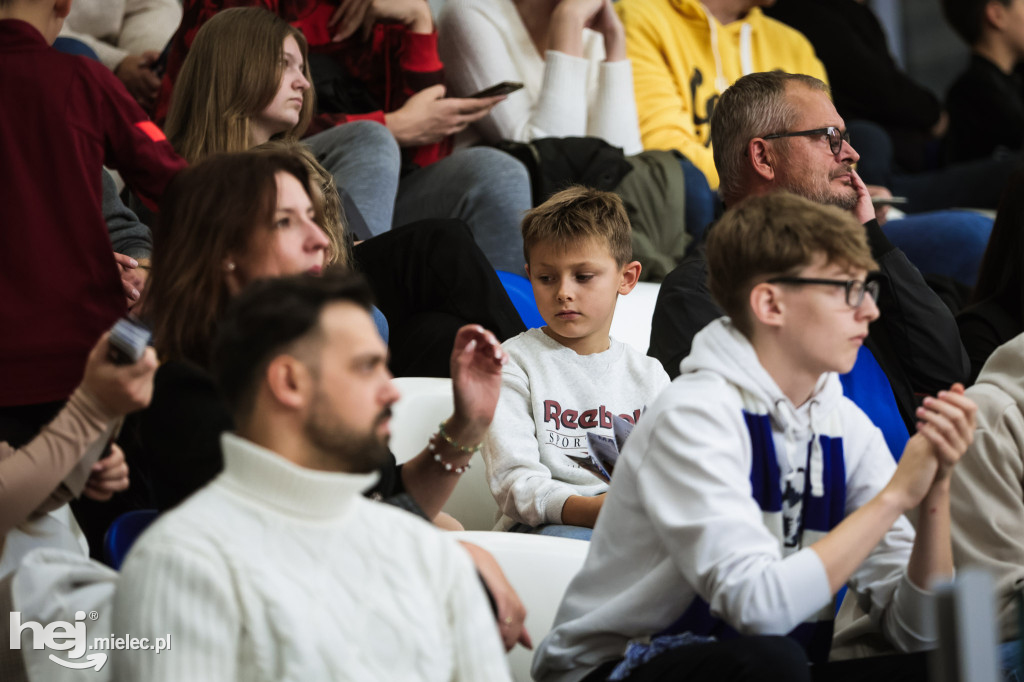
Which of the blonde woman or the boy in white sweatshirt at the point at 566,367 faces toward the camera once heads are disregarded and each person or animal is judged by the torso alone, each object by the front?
the boy in white sweatshirt

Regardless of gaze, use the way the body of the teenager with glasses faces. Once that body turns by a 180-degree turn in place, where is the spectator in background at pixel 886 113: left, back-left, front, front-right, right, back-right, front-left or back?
front-right

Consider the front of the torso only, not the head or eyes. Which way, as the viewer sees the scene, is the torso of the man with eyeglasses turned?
to the viewer's right

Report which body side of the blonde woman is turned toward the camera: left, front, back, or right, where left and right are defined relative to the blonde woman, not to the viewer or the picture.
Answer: right

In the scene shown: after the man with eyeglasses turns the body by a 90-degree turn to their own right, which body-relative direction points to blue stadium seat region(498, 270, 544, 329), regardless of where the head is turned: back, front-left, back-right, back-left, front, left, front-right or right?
right

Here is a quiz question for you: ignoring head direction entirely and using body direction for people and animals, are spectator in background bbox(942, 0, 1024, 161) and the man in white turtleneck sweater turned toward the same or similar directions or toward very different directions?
same or similar directions

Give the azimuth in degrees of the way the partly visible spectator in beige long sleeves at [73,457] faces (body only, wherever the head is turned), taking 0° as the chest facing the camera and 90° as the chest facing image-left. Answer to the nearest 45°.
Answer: approximately 270°

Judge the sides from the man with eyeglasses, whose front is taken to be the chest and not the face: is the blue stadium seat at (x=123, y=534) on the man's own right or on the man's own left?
on the man's own right

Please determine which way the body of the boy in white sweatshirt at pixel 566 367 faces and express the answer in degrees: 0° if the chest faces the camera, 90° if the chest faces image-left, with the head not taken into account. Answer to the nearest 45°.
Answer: approximately 0°

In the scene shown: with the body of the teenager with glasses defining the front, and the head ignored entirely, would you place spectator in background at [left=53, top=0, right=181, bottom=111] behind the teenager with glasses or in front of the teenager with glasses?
behind

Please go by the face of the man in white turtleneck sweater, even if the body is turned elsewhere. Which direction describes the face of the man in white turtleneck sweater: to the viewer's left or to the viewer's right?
to the viewer's right

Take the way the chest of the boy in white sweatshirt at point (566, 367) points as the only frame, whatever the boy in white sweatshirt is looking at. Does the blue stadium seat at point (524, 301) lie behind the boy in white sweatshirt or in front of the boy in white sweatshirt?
behind
